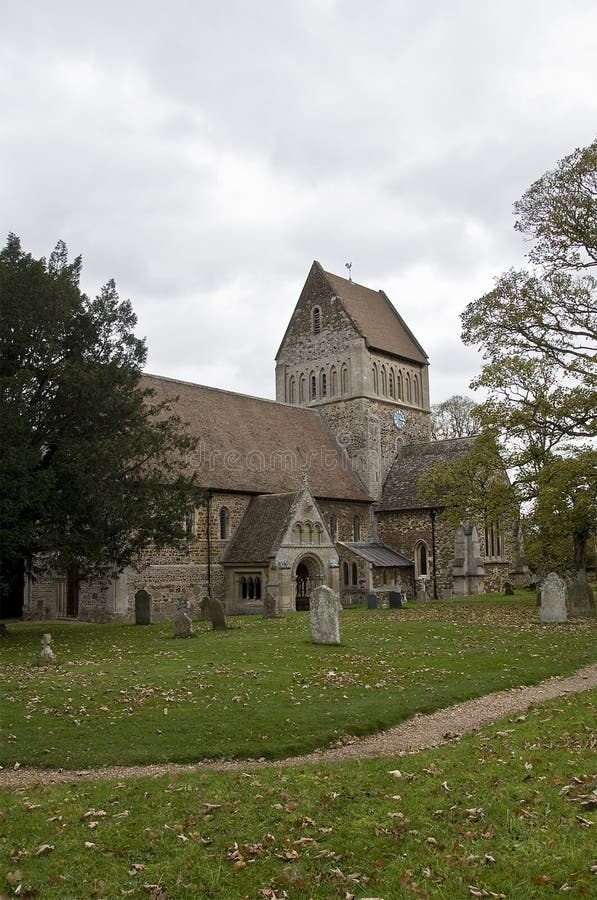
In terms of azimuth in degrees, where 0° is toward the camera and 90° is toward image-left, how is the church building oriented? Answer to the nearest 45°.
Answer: approximately 315°

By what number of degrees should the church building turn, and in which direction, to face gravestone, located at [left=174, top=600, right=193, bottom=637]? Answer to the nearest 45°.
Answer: approximately 45° to its right

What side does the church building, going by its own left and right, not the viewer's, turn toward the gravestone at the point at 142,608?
right
